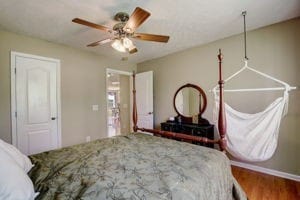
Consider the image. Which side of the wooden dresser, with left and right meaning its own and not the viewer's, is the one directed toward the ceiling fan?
front

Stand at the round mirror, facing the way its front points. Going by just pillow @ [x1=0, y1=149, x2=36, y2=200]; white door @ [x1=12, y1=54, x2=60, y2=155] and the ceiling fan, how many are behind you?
0

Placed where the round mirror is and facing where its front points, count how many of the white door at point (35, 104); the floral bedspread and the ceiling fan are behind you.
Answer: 0

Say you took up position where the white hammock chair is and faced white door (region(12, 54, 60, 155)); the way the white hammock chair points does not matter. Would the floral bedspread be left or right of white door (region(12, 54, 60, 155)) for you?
left

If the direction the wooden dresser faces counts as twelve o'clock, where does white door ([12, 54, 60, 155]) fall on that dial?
The white door is roughly at 1 o'clock from the wooden dresser.

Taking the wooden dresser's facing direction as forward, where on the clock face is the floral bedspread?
The floral bedspread is roughly at 11 o'clock from the wooden dresser.

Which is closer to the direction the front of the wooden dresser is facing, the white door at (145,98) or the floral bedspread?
the floral bedspread

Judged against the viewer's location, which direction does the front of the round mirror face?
facing the viewer and to the left of the viewer

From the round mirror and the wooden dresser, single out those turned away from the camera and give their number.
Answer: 0

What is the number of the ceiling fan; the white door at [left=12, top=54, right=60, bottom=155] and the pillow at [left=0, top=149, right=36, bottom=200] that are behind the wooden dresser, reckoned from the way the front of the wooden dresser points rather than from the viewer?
0

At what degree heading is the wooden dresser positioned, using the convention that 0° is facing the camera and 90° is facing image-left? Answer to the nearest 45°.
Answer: approximately 45°
